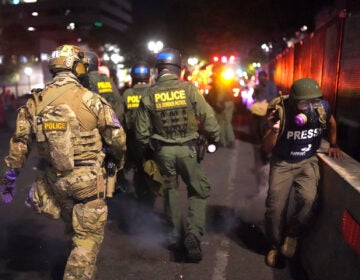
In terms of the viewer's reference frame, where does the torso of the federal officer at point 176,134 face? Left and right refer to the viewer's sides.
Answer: facing away from the viewer

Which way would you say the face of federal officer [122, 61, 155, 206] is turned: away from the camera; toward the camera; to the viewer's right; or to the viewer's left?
away from the camera

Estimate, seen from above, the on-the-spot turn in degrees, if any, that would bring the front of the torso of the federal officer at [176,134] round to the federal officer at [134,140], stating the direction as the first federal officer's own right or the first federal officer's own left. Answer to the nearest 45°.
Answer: approximately 45° to the first federal officer's own left

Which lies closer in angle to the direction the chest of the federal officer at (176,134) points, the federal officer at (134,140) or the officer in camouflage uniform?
the federal officer

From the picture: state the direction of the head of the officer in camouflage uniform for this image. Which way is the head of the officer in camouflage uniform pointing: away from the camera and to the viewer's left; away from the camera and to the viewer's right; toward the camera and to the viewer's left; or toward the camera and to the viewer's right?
away from the camera and to the viewer's right

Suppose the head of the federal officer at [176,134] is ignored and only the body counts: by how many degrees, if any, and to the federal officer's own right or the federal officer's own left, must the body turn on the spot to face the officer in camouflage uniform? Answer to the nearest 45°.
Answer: approximately 135° to the federal officer's own left

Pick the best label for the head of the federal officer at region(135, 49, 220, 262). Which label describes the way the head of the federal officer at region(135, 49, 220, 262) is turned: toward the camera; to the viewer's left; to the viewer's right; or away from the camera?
away from the camera
